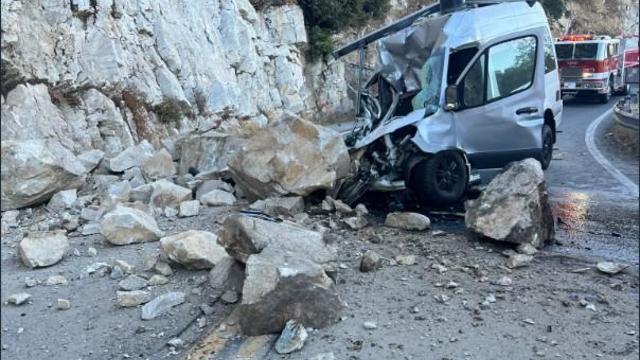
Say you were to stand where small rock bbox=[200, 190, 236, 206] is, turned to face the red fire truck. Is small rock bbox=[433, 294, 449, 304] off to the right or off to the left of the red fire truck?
right

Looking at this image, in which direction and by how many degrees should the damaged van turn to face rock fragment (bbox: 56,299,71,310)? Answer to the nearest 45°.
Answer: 0° — it already faces it

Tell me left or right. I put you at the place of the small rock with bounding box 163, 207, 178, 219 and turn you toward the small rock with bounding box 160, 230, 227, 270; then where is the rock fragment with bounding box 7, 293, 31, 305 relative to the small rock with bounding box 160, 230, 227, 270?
right

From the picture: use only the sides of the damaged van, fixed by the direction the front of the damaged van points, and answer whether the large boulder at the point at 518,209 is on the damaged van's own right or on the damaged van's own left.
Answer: on the damaged van's own left

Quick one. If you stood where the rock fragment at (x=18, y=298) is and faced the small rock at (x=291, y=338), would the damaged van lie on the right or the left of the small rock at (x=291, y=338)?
left

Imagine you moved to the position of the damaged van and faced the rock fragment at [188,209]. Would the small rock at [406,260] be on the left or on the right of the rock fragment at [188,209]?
left

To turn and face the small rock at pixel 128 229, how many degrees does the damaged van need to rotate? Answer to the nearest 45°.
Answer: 0° — it already faces it

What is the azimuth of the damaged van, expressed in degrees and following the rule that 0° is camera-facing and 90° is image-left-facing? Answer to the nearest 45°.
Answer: approximately 45°

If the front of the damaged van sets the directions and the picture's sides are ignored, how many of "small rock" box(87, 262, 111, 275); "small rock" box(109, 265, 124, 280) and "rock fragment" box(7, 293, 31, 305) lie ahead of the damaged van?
3
